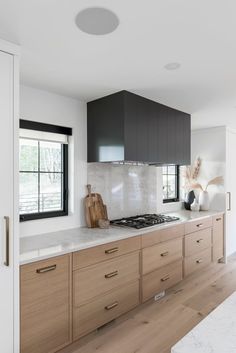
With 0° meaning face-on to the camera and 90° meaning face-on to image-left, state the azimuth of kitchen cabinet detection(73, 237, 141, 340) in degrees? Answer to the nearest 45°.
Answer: approximately 315°

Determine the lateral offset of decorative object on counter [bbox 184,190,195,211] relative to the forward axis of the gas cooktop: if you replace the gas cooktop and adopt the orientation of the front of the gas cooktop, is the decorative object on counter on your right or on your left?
on your left

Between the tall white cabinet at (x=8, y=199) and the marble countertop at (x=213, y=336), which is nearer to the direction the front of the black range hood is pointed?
the marble countertop

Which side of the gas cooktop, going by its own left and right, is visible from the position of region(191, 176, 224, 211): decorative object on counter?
left

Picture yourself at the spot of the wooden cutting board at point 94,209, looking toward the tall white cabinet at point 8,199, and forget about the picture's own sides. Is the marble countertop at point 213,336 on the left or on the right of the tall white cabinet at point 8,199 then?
left

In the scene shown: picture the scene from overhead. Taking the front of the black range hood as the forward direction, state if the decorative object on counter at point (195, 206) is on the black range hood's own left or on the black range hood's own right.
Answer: on the black range hood's own left

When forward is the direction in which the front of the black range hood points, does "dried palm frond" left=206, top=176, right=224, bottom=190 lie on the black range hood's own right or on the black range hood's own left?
on the black range hood's own left

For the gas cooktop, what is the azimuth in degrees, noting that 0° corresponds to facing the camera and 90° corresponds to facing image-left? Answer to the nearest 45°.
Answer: approximately 315°
